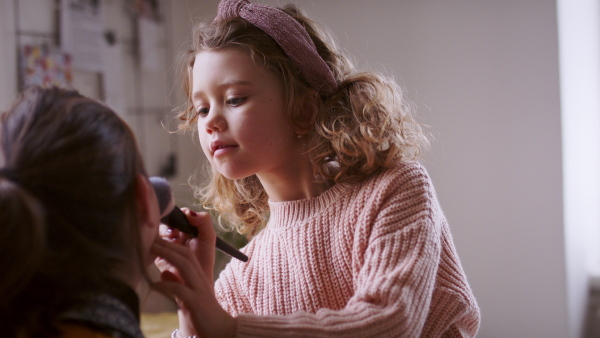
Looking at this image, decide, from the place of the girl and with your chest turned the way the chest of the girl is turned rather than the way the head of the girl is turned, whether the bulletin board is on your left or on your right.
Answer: on your right

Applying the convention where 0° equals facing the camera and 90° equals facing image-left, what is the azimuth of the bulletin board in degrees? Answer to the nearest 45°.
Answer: approximately 0°

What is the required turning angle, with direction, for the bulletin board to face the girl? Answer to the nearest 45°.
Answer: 0° — it already faces them

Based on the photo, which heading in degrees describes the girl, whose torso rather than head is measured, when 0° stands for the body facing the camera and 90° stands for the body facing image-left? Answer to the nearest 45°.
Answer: approximately 45°
